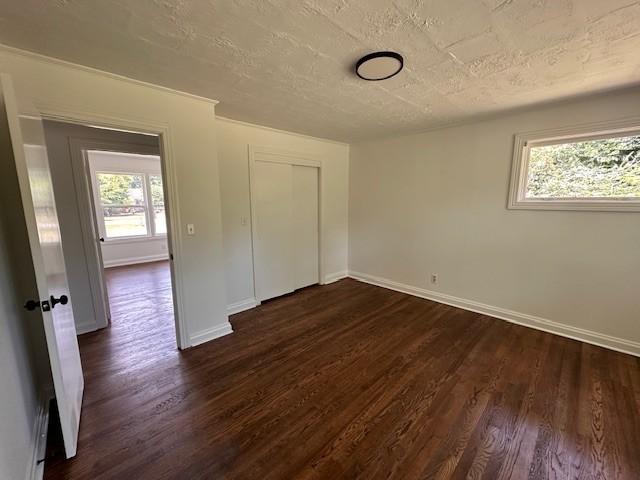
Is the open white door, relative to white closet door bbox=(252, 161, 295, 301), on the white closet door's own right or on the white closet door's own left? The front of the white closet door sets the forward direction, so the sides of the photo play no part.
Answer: on the white closet door's own right

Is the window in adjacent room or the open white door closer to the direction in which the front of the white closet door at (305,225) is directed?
the open white door

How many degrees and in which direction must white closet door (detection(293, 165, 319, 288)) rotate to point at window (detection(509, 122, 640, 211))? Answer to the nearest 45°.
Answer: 0° — it already faces it

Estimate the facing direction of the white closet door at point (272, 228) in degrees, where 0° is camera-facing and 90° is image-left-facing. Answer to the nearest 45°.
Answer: approximately 315°

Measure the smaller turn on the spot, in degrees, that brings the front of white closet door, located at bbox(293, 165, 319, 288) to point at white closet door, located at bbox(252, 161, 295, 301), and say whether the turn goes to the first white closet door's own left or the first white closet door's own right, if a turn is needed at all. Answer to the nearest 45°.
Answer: approximately 90° to the first white closet door's own right

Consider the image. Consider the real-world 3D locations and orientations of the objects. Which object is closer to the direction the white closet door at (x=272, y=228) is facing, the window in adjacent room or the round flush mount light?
the round flush mount light
